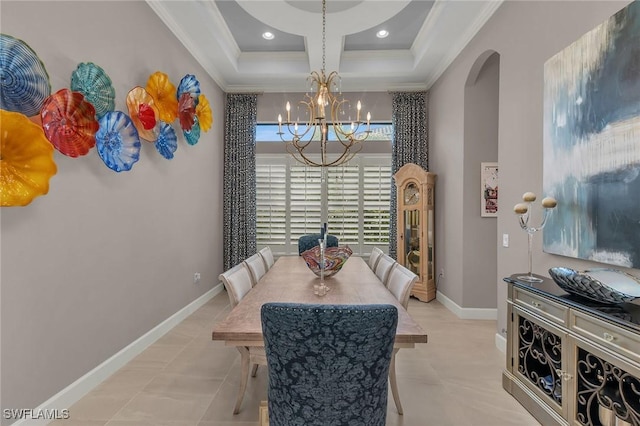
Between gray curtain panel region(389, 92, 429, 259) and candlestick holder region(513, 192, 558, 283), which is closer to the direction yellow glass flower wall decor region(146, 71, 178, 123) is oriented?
the candlestick holder

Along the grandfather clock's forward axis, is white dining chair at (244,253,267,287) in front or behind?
in front

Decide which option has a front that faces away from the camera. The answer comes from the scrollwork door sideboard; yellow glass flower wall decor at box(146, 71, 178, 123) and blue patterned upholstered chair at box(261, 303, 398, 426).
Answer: the blue patterned upholstered chair

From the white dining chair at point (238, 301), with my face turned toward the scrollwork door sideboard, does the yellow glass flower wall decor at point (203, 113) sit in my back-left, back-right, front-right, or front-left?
back-left

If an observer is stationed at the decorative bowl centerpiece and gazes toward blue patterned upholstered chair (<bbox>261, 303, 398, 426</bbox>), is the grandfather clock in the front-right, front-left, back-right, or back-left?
back-left

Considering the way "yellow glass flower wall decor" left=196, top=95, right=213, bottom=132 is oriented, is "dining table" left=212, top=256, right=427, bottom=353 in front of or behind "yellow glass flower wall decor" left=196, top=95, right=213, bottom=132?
in front

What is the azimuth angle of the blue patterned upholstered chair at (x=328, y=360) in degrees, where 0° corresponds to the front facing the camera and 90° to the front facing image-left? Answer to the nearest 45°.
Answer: approximately 180°

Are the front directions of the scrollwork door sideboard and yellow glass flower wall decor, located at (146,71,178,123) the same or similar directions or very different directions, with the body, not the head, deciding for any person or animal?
very different directions

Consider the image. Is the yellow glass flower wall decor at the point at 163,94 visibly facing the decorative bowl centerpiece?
yes

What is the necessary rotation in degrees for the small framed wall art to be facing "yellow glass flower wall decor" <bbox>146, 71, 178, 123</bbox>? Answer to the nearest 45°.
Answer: approximately 45° to its right

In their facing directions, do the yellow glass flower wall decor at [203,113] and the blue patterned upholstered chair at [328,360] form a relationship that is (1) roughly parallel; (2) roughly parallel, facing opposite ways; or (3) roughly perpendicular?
roughly perpendicular

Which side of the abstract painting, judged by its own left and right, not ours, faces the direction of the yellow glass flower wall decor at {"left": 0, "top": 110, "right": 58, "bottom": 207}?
front

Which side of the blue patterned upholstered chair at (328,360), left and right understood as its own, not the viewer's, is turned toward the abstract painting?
right

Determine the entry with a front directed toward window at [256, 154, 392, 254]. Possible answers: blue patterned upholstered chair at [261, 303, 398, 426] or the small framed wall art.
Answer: the blue patterned upholstered chair

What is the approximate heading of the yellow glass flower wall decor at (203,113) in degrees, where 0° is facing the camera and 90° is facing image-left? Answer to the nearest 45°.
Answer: approximately 315°
